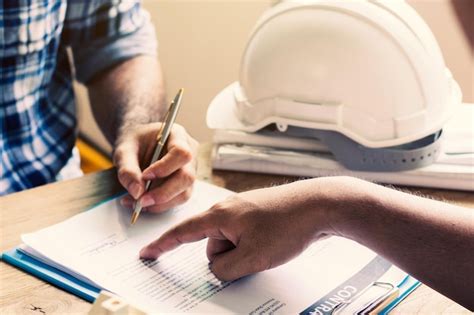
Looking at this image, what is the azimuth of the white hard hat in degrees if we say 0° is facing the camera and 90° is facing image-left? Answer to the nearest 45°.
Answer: approximately 90°

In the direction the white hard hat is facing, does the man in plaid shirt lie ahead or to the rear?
ahead
